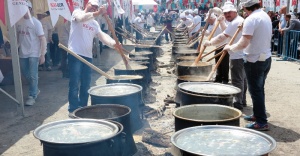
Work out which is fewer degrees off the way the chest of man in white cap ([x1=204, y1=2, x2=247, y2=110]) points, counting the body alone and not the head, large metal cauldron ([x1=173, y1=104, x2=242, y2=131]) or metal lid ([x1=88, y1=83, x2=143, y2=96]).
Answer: the metal lid

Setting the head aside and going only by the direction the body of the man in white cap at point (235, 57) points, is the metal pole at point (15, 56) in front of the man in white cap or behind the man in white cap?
in front

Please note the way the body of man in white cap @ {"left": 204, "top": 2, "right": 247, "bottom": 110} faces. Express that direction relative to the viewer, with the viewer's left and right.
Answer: facing to the left of the viewer

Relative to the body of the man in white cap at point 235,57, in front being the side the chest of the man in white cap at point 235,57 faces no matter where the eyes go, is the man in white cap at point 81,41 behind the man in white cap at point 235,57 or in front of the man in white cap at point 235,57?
in front

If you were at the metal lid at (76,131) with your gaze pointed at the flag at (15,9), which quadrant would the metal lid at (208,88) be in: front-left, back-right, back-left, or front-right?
front-right

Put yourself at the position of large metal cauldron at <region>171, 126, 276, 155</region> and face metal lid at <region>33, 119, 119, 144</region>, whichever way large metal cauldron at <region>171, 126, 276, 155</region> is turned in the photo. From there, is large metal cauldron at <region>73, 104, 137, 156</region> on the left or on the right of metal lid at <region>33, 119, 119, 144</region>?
right

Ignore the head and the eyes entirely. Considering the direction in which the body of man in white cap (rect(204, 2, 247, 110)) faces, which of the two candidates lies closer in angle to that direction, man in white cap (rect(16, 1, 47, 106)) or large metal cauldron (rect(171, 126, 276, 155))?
the man in white cap

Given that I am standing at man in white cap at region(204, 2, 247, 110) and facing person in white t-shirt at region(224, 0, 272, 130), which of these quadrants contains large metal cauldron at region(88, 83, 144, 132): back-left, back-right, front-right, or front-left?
front-right

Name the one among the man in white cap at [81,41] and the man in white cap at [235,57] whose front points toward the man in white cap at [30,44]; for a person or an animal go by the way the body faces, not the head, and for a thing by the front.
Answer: the man in white cap at [235,57]

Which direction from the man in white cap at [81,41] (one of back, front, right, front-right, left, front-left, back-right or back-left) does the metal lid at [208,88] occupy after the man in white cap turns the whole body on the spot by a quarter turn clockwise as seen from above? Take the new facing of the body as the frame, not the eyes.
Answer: left

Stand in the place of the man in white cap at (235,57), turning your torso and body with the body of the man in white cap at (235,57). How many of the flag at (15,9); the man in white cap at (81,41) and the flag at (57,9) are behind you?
0

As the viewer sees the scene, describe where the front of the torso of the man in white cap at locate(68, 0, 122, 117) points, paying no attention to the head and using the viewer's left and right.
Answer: facing the viewer and to the right of the viewer

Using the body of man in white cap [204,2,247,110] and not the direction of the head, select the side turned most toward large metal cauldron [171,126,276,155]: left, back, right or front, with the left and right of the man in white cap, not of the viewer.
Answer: left

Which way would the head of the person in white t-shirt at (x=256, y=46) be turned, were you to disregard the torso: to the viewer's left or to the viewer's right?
to the viewer's left

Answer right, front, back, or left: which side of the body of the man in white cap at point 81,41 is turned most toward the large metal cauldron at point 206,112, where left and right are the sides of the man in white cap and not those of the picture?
front

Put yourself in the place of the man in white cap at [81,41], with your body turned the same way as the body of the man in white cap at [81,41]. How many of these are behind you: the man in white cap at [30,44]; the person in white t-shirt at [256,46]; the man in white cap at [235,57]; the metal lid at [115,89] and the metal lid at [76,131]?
1

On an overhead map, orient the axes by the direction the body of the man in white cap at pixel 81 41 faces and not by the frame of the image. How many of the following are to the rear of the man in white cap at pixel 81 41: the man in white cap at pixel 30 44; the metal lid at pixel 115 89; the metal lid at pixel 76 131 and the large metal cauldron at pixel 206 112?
1

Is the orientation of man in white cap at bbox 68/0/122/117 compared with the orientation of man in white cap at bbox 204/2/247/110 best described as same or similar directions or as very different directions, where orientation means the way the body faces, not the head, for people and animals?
very different directions

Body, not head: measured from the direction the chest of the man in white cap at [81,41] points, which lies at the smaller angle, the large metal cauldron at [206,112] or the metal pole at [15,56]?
the large metal cauldron

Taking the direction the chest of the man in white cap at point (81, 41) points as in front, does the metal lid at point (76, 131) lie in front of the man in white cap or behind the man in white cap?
in front

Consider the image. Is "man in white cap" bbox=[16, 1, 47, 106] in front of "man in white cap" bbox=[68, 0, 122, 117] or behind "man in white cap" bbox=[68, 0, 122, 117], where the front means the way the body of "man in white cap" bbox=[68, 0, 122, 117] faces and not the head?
behind
